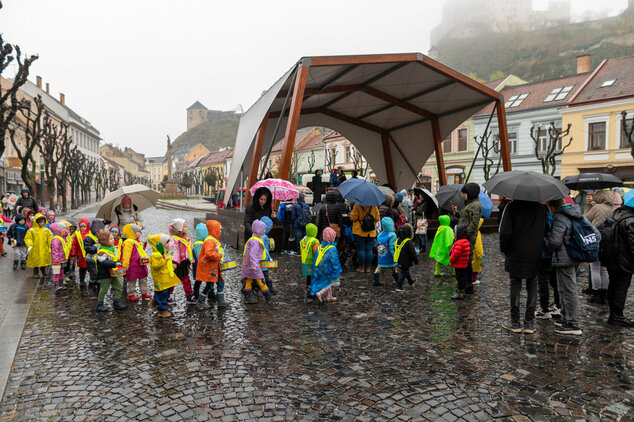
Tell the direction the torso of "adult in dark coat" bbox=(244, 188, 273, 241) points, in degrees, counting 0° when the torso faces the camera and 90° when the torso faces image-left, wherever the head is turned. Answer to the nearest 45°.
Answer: approximately 315°

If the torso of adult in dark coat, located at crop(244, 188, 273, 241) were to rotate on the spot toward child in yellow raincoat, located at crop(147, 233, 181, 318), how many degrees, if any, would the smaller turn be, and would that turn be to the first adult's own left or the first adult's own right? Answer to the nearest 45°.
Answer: approximately 90° to the first adult's own right

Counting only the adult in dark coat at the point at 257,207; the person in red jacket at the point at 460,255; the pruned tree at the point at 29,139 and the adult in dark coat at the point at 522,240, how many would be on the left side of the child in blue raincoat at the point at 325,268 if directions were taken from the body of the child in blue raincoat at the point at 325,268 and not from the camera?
2
